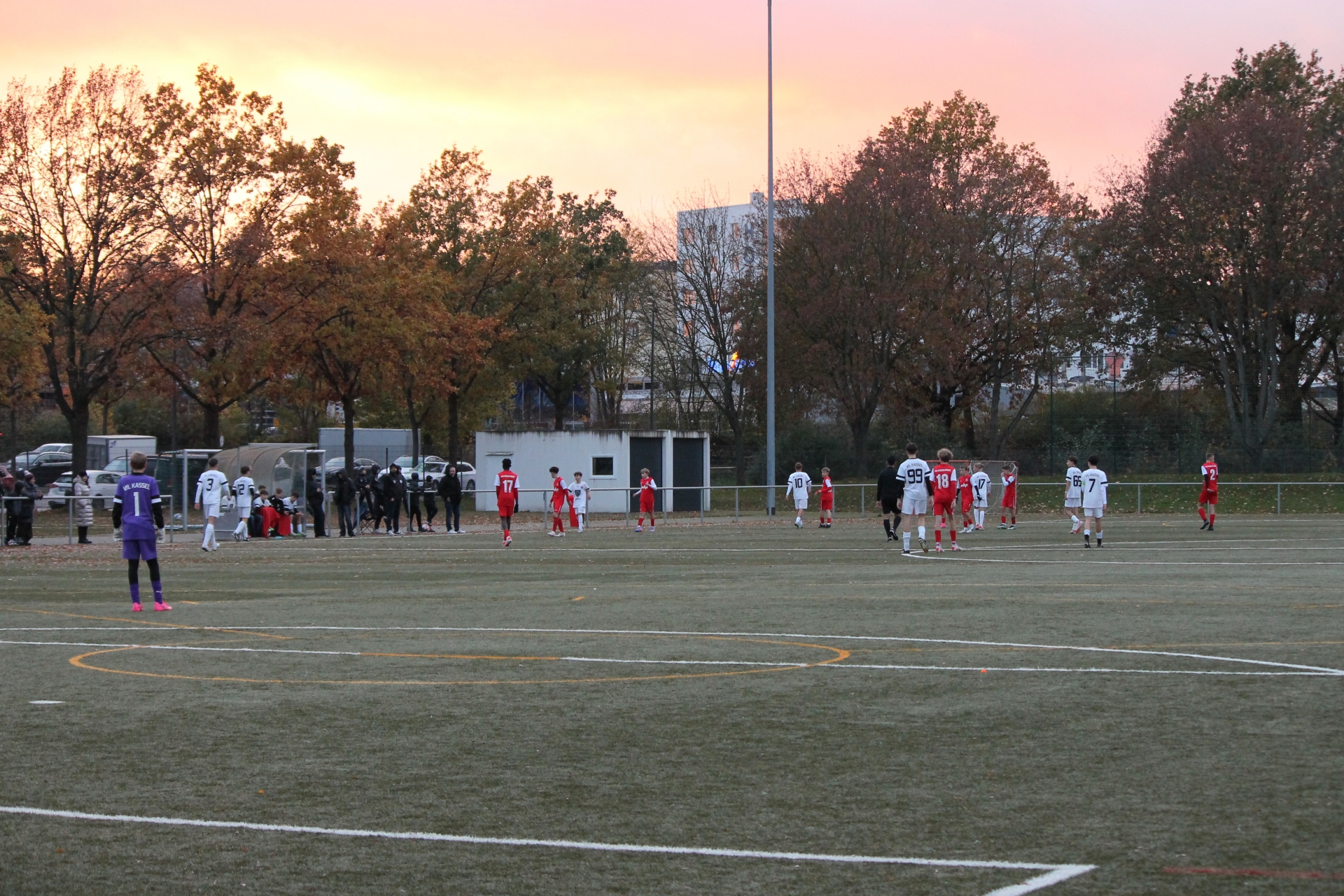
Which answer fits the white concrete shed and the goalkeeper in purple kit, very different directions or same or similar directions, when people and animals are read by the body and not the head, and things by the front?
very different directions

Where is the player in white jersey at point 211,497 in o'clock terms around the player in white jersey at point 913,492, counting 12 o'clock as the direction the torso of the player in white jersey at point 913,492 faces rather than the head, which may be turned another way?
the player in white jersey at point 211,497 is roughly at 9 o'clock from the player in white jersey at point 913,492.

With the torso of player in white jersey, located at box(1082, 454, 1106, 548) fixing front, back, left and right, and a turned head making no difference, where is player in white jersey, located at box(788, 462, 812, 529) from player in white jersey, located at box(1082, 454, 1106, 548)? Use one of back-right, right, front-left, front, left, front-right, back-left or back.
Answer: front-left

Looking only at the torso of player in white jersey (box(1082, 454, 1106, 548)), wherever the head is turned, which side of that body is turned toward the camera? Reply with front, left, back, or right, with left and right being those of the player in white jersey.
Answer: back

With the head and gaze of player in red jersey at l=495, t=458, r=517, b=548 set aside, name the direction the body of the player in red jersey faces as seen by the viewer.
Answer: away from the camera

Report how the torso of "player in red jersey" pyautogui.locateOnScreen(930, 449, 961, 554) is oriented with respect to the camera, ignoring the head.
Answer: away from the camera

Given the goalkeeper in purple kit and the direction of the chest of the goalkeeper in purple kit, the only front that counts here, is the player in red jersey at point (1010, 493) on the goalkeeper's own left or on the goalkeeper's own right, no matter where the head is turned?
on the goalkeeper's own right

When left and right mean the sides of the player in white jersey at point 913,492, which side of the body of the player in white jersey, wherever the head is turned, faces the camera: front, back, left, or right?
back

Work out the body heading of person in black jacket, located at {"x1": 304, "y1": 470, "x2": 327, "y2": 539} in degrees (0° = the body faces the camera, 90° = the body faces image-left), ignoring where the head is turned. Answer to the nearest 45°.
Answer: approximately 315°

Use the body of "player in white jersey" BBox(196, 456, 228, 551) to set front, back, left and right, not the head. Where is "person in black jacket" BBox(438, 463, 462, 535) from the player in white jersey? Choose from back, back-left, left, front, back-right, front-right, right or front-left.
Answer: front-right

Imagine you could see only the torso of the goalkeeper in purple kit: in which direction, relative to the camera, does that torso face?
away from the camera

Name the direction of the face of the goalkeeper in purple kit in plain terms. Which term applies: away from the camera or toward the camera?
away from the camera

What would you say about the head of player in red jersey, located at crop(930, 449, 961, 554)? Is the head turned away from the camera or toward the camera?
away from the camera

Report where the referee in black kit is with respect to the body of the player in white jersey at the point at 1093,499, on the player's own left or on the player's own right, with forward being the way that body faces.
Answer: on the player's own left

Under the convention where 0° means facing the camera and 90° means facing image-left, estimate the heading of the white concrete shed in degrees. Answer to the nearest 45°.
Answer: approximately 0°

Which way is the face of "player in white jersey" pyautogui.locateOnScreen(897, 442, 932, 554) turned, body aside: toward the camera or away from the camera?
away from the camera

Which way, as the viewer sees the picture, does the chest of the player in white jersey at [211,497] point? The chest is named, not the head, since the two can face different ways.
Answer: away from the camera
